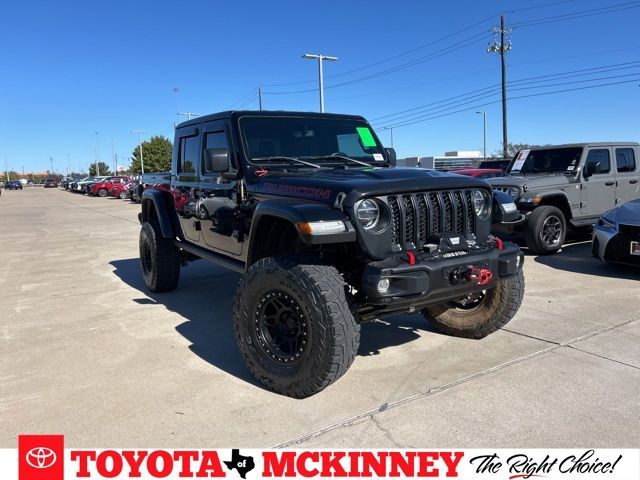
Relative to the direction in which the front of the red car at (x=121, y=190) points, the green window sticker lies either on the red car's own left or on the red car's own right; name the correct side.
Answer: on the red car's own left

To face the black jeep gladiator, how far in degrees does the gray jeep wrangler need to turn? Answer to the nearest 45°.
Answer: approximately 45° to its left

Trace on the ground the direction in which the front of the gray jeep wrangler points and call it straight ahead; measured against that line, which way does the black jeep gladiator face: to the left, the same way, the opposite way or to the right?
to the left

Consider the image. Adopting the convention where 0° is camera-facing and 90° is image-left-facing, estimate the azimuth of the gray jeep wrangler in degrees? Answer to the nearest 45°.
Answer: approximately 45°

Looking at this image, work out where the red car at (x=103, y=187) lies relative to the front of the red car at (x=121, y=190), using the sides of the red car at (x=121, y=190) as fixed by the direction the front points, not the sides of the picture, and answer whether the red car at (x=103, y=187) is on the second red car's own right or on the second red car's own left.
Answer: on the second red car's own right

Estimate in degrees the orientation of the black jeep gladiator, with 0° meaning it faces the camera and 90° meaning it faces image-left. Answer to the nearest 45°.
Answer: approximately 315°

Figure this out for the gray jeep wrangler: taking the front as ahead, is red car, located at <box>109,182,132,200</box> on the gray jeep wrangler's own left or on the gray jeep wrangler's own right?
on the gray jeep wrangler's own right
